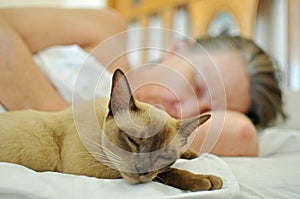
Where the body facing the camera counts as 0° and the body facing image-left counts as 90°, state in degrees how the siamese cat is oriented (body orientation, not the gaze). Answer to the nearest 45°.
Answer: approximately 315°
